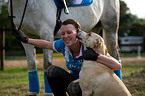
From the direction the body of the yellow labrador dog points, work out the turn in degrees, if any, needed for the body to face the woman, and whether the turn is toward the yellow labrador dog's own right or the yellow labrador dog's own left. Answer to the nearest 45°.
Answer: approximately 45° to the yellow labrador dog's own right

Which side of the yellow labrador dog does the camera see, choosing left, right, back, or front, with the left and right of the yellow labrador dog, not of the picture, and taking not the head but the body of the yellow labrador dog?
left

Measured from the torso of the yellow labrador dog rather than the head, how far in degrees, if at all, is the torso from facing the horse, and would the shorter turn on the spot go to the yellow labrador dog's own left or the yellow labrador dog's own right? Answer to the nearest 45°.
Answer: approximately 45° to the yellow labrador dog's own right
